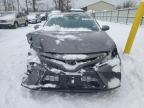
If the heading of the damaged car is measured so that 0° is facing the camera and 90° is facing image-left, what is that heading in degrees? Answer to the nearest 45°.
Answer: approximately 0°
